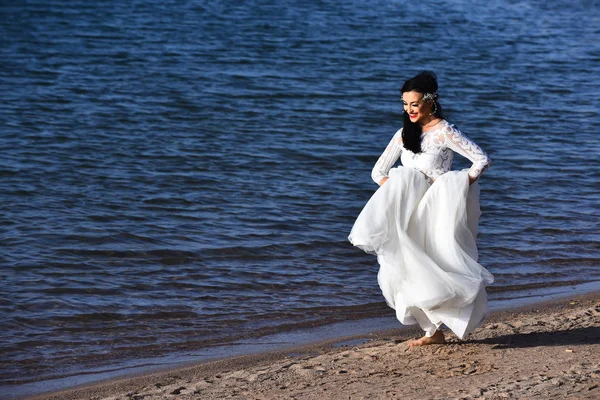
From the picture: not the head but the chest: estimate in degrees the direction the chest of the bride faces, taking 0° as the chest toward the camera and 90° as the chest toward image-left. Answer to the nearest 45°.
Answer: approximately 45°
